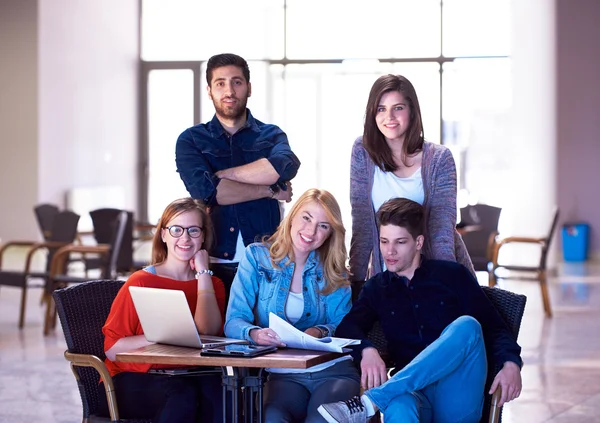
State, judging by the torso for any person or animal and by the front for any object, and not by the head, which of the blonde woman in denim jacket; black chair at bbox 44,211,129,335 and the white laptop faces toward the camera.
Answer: the blonde woman in denim jacket

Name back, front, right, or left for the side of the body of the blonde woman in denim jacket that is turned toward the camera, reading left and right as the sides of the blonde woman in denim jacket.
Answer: front

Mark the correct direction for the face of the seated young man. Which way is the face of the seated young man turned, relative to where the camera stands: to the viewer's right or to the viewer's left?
to the viewer's left

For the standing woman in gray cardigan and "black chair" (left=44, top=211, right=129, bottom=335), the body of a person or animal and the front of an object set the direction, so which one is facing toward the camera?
the standing woman in gray cardigan

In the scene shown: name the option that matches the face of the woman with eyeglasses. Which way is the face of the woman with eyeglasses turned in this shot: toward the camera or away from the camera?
toward the camera

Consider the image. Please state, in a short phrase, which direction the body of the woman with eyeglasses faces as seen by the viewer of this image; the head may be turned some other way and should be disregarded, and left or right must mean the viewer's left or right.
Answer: facing the viewer and to the right of the viewer

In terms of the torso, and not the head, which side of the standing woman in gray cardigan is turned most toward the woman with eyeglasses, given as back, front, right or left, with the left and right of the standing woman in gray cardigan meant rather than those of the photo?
right

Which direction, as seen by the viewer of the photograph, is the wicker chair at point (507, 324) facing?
facing the viewer and to the left of the viewer

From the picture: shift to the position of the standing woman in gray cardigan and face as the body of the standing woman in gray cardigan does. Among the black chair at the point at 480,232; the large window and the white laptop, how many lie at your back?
2

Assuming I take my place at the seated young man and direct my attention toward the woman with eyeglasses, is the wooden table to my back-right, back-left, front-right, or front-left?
front-left

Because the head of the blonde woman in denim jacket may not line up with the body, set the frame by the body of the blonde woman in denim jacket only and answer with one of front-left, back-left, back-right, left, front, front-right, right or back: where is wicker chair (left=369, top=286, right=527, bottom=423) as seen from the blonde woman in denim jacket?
left

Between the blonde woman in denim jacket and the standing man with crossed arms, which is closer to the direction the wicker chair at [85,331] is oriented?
the blonde woman in denim jacket

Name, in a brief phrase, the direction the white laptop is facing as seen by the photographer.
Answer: facing away from the viewer and to the right of the viewer

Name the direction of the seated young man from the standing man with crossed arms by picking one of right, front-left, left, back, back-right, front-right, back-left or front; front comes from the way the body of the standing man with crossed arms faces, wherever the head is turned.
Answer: front-left

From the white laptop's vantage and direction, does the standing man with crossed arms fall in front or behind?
in front

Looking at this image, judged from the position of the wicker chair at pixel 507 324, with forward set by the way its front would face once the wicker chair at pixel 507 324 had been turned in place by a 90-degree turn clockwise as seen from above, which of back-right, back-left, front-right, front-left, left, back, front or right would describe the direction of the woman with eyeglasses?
front-left
